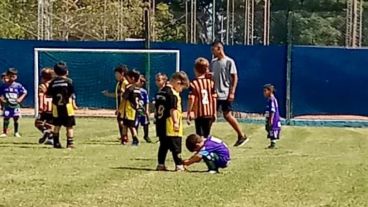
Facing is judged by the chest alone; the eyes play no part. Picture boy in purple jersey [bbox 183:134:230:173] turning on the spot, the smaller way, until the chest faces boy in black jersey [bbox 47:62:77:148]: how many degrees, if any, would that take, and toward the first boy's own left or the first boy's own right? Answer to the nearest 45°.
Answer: approximately 45° to the first boy's own right

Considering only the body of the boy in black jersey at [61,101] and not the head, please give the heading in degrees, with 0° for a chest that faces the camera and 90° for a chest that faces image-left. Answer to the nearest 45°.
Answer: approximately 180°

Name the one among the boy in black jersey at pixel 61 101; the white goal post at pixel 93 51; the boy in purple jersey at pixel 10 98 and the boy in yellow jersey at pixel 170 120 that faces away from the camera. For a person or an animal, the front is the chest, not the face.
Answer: the boy in black jersey

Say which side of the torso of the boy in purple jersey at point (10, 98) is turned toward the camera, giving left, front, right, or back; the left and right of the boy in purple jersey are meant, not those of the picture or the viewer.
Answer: front

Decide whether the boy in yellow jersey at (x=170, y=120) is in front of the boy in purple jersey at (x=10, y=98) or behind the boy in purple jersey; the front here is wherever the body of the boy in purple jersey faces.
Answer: in front

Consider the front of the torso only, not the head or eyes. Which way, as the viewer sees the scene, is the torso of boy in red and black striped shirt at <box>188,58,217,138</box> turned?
away from the camera

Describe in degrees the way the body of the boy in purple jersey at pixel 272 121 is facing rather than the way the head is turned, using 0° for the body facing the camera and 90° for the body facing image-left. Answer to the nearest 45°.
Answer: approximately 90°

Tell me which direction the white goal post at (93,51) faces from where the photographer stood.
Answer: facing the viewer
